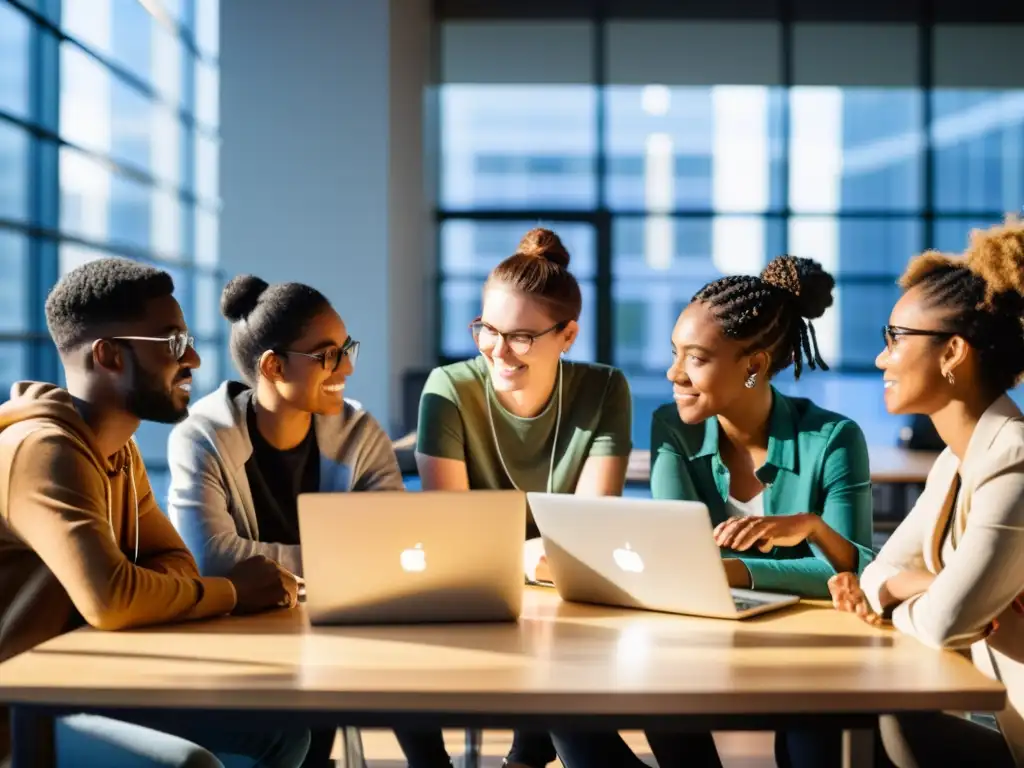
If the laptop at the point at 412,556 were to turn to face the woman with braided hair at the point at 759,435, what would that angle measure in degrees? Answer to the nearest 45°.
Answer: approximately 45° to its right

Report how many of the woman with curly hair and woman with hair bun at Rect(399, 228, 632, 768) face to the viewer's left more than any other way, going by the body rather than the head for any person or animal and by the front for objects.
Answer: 1

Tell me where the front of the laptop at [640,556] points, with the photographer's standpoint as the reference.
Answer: facing away from the viewer and to the right of the viewer

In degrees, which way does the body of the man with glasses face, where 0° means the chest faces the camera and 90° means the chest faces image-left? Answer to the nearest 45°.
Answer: approximately 270°

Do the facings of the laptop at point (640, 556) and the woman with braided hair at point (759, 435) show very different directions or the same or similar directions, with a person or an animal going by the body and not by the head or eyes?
very different directions

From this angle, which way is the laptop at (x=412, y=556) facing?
away from the camera

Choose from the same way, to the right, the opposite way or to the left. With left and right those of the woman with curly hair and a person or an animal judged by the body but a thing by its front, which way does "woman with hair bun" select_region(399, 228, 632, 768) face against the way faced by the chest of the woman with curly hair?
to the left
